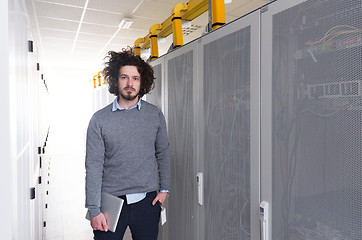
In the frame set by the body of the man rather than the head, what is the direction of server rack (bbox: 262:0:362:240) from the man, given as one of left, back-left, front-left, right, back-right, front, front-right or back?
front-left

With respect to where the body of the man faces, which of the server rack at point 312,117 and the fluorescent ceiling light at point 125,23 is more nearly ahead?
the server rack

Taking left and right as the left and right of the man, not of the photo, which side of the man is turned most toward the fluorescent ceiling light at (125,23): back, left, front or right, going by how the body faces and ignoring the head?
back

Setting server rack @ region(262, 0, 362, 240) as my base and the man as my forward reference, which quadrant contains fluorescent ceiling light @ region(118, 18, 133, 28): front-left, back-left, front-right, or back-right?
front-right

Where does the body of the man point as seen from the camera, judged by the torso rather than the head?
toward the camera

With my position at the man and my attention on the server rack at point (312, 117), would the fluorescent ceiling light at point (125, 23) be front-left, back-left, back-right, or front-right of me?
back-left
